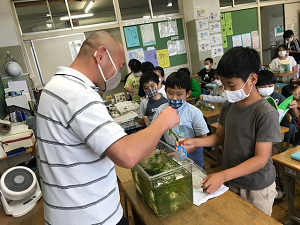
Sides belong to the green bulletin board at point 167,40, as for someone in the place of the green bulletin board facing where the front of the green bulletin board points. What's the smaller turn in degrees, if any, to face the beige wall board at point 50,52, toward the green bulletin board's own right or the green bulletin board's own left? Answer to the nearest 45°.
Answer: approximately 45° to the green bulletin board's own right

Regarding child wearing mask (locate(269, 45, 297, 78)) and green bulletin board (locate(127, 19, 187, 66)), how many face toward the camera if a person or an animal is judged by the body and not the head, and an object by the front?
2

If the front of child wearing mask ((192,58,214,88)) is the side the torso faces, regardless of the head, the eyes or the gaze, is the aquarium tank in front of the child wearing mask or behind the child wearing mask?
in front

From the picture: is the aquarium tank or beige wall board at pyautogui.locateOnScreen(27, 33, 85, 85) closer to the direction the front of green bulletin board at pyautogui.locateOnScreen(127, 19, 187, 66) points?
the aquarium tank

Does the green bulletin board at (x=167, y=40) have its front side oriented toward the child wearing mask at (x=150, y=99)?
yes

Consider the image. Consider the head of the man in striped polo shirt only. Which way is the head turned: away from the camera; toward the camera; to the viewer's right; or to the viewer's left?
to the viewer's right

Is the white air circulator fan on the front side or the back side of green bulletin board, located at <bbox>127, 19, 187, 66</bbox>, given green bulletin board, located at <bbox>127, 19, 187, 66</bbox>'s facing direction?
on the front side

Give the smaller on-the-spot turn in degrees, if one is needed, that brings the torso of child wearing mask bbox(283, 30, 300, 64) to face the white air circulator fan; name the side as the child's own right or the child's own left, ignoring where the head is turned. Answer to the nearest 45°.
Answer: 0° — they already face it

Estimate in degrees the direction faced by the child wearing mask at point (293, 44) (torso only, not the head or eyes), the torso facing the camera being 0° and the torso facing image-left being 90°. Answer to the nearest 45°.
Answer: approximately 45°

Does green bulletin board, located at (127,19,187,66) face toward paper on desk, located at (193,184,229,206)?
yes

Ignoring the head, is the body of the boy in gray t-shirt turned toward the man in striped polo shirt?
yes

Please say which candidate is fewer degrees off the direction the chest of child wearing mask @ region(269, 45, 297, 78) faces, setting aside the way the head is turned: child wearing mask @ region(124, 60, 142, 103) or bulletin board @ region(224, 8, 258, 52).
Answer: the child wearing mask
